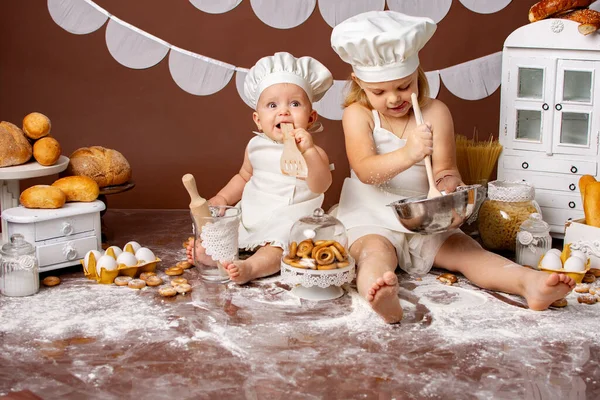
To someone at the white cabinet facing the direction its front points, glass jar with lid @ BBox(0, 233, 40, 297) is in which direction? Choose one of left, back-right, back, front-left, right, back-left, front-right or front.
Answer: front-right

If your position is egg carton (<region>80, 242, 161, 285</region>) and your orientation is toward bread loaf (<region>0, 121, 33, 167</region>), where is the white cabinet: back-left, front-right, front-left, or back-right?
back-right

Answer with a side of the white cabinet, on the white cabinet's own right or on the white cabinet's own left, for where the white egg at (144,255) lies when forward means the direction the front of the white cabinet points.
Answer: on the white cabinet's own right

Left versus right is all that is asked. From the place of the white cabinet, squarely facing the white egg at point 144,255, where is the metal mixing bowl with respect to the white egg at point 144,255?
left

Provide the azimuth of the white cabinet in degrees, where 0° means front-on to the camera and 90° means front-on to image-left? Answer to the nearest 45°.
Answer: approximately 0°

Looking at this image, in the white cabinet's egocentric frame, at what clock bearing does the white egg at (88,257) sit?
The white egg is roughly at 2 o'clock from the white cabinet.

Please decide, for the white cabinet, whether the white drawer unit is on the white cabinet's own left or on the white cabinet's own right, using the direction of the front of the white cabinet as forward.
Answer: on the white cabinet's own right

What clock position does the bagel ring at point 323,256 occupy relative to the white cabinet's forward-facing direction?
The bagel ring is roughly at 1 o'clock from the white cabinet.
